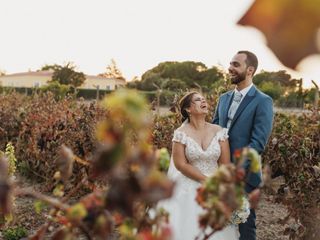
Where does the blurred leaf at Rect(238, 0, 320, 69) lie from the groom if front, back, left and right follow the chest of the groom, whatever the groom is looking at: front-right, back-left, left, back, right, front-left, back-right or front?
front-left

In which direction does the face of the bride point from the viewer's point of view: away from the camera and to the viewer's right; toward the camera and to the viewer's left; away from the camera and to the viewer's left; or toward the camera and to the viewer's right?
toward the camera and to the viewer's right

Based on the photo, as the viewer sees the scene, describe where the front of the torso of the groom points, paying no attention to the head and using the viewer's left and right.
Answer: facing the viewer and to the left of the viewer
